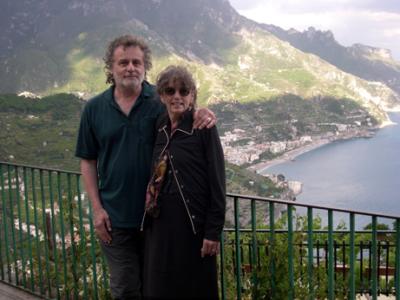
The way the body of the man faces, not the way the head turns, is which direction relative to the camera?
toward the camera

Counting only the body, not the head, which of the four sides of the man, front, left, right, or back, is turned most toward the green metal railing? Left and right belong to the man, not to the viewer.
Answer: back

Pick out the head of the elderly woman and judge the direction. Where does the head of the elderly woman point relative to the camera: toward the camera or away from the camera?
toward the camera
